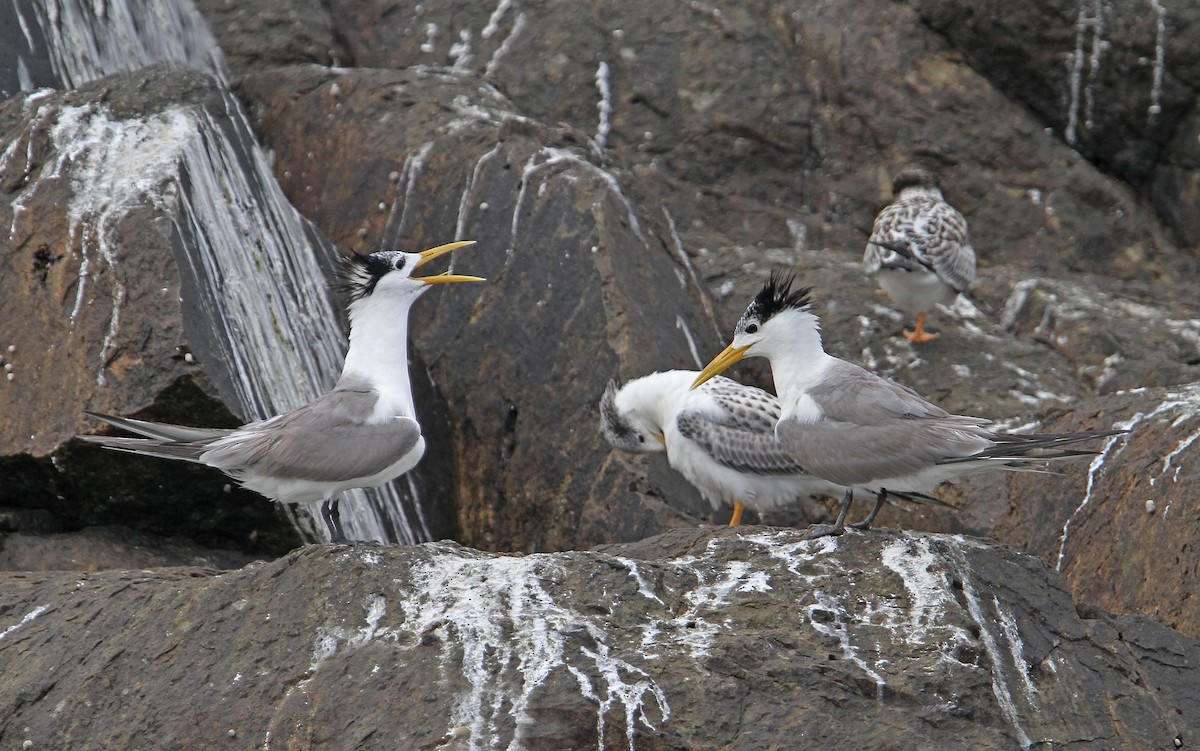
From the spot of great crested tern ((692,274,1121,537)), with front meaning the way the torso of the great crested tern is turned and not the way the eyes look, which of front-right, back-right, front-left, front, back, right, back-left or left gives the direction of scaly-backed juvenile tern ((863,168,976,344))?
right

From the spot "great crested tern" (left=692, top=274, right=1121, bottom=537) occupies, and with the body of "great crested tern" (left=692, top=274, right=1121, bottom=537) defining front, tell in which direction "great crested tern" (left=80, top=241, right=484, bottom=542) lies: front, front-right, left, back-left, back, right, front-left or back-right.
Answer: front

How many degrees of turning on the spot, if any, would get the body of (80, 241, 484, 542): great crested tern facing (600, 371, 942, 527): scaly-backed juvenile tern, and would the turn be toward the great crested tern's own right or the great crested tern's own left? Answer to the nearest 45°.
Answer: approximately 45° to the great crested tern's own left

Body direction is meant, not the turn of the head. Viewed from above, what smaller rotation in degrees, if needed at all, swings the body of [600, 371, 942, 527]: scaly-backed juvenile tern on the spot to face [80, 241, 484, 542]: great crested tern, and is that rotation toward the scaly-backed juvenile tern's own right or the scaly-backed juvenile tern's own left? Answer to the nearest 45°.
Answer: approximately 45° to the scaly-backed juvenile tern's own left

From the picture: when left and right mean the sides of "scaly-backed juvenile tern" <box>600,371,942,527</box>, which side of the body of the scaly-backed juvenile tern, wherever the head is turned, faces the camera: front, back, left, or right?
left

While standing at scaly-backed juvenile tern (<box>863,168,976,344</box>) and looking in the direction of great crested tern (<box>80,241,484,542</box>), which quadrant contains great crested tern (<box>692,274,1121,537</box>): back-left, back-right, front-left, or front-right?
front-left

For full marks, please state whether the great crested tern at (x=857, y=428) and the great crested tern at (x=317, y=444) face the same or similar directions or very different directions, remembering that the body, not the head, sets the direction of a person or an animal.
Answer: very different directions

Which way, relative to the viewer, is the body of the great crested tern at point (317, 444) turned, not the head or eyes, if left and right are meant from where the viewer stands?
facing to the right of the viewer

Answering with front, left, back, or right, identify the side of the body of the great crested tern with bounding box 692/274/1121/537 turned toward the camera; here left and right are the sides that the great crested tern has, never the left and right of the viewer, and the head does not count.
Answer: left

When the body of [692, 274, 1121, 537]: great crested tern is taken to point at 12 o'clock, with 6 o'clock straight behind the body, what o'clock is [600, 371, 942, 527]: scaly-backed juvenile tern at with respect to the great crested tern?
The scaly-backed juvenile tern is roughly at 2 o'clock from the great crested tern.

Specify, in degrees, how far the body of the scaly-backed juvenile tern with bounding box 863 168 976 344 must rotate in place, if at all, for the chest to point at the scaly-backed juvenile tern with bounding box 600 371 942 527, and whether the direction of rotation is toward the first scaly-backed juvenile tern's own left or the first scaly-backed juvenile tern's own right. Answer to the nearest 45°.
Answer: approximately 135° to the first scaly-backed juvenile tern's own left

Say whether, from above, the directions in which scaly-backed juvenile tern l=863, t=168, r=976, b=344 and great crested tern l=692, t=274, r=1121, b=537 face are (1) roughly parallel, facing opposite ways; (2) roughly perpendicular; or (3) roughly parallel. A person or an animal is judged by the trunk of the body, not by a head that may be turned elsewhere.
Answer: roughly perpendicular

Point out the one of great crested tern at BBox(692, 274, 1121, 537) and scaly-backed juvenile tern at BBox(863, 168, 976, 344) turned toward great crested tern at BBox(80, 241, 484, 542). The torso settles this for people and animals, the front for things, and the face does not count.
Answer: great crested tern at BBox(692, 274, 1121, 537)

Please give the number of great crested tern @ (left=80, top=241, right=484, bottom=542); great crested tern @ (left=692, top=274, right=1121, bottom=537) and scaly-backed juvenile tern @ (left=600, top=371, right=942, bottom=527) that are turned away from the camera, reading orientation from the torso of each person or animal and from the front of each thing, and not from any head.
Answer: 0

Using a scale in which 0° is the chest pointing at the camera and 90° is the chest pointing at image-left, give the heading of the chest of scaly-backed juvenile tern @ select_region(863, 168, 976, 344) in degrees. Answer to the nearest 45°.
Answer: approximately 180°

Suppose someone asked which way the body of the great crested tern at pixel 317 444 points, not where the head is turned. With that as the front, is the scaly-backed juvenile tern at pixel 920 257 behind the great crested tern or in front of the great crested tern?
in front

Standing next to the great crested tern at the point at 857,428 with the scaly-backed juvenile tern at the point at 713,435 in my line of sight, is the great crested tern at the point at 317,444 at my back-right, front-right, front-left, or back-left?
front-left

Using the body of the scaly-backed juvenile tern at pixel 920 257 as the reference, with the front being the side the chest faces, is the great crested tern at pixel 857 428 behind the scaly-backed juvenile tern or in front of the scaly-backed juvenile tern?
behind

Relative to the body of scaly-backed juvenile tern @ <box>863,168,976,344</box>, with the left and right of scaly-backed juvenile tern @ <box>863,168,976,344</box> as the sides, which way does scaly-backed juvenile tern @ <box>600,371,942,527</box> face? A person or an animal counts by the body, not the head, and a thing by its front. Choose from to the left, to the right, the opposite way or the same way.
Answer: to the left

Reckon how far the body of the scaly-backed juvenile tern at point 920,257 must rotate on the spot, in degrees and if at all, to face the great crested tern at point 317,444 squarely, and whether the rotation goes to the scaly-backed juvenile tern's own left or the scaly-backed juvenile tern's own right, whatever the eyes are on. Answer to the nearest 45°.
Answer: approximately 135° to the scaly-backed juvenile tern's own left
